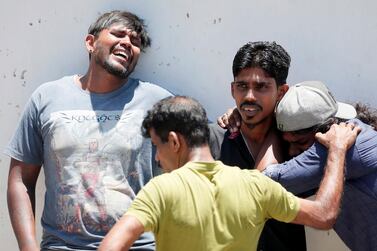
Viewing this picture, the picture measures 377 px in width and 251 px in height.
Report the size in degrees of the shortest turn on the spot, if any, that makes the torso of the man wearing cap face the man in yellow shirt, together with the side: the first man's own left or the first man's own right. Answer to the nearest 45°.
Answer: approximately 45° to the first man's own left

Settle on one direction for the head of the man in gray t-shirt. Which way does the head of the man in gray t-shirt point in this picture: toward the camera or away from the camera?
toward the camera

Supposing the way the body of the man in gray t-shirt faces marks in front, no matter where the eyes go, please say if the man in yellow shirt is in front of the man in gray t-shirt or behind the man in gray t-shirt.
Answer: in front

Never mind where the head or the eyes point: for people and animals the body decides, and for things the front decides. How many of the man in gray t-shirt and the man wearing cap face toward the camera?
1

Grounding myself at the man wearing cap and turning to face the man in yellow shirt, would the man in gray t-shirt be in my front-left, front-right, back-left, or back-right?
front-right

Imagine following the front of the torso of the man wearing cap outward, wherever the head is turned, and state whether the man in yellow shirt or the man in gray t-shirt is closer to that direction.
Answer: the man in gray t-shirt

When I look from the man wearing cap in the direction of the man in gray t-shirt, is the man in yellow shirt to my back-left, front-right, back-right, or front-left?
front-left

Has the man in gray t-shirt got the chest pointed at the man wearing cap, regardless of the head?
no

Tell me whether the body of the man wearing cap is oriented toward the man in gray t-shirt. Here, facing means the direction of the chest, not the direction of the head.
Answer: yes

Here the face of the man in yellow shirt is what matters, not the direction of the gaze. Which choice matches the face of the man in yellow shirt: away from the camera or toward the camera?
away from the camera

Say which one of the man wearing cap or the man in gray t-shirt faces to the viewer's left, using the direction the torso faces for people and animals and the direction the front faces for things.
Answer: the man wearing cap

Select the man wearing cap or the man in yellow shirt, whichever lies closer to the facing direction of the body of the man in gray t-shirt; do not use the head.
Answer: the man in yellow shirt

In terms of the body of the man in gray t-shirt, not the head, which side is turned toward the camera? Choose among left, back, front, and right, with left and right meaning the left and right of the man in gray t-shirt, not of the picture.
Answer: front

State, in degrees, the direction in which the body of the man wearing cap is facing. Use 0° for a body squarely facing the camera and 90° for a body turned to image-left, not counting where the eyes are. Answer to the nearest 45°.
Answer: approximately 90°
